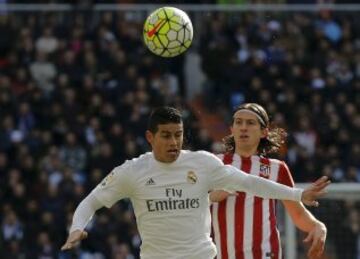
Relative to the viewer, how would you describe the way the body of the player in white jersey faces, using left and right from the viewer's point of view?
facing the viewer

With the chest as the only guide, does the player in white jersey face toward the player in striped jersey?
no
